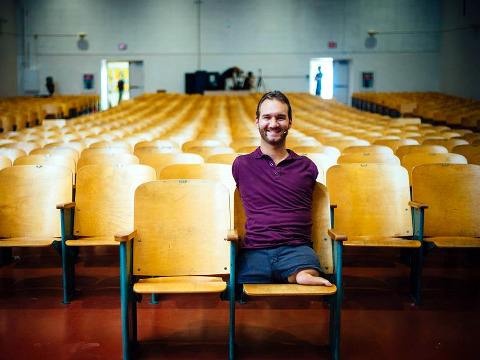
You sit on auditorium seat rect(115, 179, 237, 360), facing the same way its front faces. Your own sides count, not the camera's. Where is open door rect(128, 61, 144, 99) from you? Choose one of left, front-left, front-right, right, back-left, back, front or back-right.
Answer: back

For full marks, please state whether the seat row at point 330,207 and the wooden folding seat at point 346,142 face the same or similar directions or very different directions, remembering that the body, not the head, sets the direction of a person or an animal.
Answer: same or similar directions

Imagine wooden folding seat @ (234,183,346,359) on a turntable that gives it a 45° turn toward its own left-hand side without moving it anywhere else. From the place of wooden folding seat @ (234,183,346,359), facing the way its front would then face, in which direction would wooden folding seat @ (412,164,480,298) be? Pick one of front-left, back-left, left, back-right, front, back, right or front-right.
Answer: left

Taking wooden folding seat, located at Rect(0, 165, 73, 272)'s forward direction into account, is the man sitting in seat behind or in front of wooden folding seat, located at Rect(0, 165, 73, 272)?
in front

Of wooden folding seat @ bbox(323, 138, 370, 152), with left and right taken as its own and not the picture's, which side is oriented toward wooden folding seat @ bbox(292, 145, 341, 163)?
front

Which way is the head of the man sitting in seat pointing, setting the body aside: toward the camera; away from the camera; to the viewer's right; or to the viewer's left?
toward the camera

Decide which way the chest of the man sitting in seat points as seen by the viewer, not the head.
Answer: toward the camera

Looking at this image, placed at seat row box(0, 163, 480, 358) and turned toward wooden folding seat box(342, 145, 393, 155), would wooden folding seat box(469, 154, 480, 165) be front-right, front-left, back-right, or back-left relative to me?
front-right

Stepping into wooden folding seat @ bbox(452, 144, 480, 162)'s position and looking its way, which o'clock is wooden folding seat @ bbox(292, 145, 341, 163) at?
wooden folding seat @ bbox(292, 145, 341, 163) is roughly at 2 o'clock from wooden folding seat @ bbox(452, 144, 480, 162).

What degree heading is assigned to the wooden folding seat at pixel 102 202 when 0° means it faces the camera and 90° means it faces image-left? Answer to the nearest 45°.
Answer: approximately 0°

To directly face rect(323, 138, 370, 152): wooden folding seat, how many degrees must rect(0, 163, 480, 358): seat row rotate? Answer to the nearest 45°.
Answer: approximately 180°

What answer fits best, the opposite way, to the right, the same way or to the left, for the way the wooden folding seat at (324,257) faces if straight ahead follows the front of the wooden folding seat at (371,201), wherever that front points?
the same way

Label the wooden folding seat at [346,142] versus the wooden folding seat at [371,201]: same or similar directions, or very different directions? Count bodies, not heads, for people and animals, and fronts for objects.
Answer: same or similar directions

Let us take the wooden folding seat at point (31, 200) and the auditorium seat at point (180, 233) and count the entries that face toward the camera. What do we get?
2

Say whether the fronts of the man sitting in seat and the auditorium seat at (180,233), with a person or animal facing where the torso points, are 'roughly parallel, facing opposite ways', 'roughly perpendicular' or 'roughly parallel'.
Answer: roughly parallel

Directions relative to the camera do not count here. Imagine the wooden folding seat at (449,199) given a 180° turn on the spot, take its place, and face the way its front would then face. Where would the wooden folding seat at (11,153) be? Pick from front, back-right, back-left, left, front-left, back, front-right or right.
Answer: left

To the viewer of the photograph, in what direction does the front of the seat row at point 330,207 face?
facing the viewer
